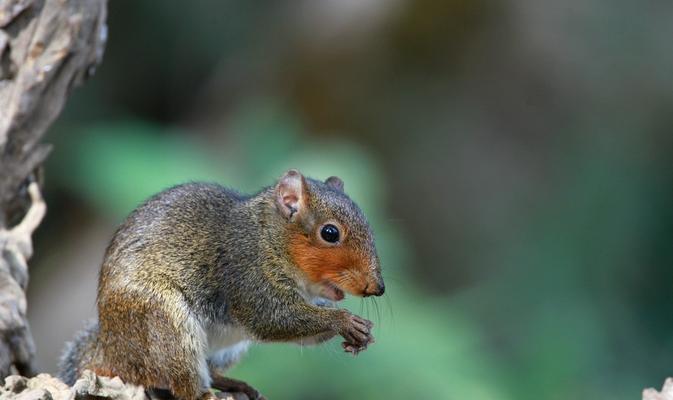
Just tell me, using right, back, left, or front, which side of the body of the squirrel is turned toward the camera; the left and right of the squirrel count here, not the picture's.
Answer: right

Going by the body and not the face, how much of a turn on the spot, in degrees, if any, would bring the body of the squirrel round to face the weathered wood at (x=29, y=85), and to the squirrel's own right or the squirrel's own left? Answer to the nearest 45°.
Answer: approximately 180°
